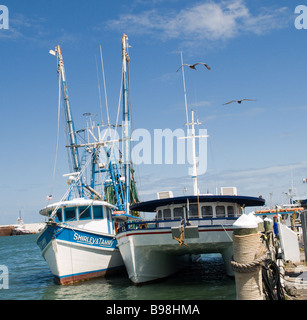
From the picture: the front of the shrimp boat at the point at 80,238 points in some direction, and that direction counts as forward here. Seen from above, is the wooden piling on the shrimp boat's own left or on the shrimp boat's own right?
on the shrimp boat's own left

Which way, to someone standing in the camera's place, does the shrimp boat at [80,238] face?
facing the viewer and to the left of the viewer
